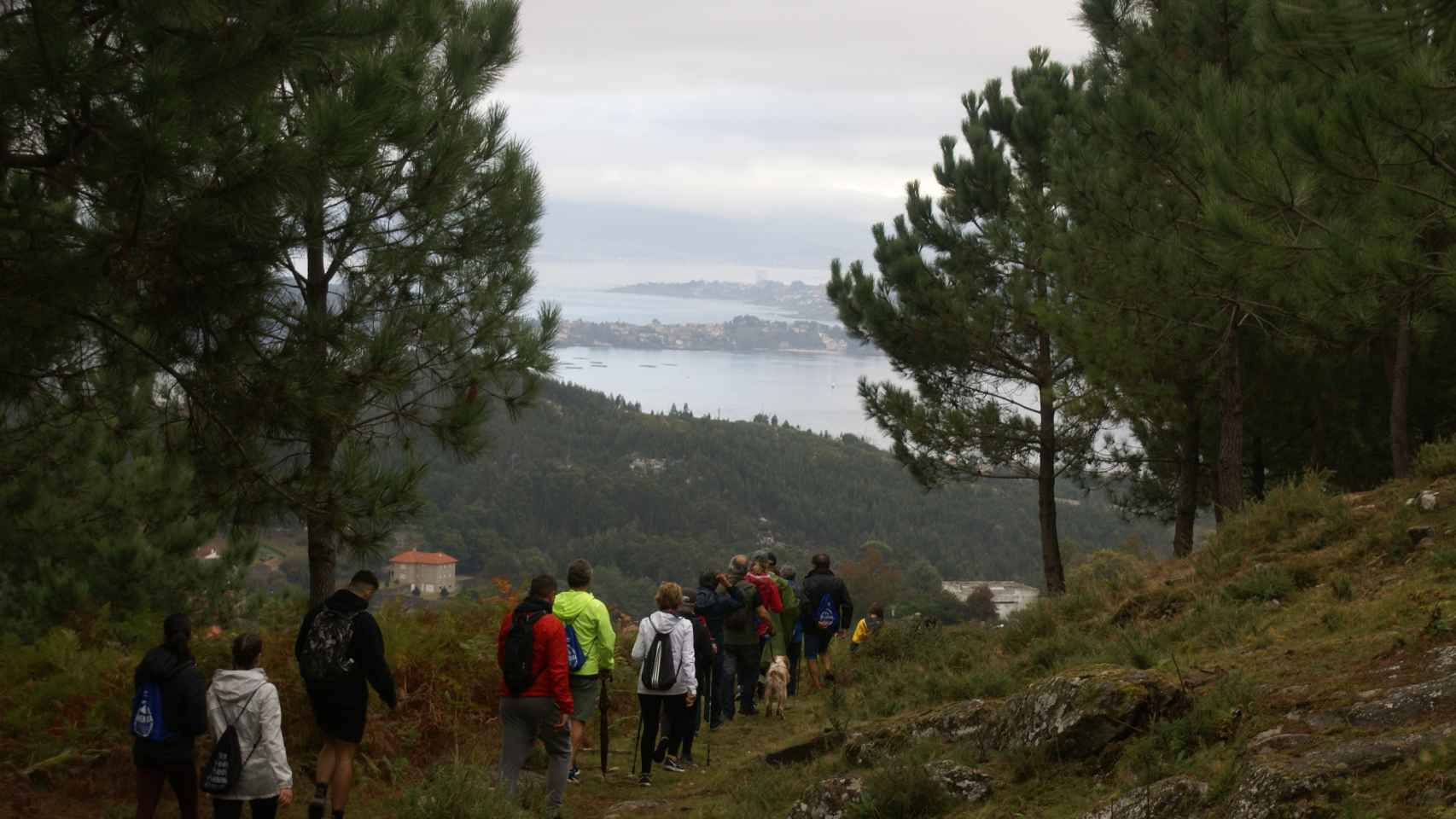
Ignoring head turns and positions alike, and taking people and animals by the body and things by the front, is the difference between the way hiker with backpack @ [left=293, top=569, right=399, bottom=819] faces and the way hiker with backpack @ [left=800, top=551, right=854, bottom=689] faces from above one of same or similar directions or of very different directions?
same or similar directions

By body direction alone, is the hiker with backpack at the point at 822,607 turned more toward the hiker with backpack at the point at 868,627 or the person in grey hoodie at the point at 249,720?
the hiker with backpack

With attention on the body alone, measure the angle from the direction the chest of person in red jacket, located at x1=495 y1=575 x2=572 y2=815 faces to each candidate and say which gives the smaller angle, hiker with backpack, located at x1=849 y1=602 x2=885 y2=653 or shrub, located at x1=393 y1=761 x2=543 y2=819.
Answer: the hiker with backpack

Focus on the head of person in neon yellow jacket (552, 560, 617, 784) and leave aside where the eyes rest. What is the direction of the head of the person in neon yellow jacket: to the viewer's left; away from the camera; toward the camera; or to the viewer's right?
away from the camera

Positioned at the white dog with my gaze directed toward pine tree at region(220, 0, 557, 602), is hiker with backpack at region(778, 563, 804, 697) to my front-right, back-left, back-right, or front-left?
front-right

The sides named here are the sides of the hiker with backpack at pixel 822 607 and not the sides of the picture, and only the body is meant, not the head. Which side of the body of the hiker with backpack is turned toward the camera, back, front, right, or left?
back

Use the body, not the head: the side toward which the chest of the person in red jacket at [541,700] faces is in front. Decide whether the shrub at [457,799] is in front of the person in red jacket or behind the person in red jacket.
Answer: behind

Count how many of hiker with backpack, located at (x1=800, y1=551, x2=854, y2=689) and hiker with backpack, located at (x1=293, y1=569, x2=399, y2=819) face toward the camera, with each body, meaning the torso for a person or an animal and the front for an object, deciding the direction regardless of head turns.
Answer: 0

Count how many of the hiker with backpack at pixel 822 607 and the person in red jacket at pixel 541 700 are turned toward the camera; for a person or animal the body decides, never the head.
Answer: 0

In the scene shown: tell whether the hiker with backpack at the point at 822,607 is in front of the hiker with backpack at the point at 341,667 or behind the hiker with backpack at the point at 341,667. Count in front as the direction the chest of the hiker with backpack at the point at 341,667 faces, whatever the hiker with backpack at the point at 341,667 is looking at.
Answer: in front

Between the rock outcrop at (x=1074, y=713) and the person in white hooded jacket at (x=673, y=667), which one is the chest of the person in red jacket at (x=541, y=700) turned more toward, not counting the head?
the person in white hooded jacket

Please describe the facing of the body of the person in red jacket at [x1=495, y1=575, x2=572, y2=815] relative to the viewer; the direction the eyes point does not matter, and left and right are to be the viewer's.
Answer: facing away from the viewer and to the right of the viewer

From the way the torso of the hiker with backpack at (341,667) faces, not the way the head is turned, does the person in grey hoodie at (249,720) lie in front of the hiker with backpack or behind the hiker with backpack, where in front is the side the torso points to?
behind

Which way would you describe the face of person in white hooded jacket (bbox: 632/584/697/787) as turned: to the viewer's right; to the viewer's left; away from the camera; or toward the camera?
away from the camera

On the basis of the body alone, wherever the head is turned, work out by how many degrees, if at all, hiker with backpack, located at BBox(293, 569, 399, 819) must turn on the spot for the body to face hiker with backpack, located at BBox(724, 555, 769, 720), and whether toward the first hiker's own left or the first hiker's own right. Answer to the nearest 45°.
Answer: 0° — they already face them

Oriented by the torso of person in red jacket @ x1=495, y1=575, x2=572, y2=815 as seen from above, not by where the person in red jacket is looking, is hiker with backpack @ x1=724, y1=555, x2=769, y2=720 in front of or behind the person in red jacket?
in front
